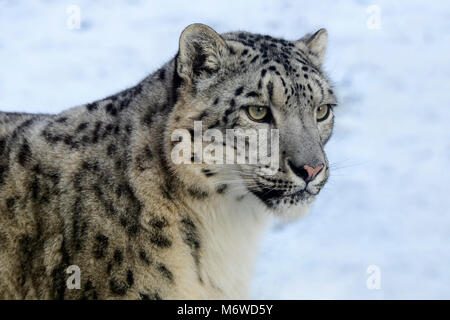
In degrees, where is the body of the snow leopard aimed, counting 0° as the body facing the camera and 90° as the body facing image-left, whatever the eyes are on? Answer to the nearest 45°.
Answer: approximately 315°
